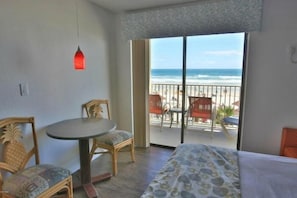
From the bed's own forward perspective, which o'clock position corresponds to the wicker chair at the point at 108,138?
The wicker chair is roughly at 1 o'clock from the bed.

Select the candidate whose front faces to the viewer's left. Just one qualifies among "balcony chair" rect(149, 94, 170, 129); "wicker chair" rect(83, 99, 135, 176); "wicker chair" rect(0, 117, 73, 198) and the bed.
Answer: the bed

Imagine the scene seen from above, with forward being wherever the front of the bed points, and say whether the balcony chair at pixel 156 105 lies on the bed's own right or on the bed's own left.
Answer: on the bed's own right

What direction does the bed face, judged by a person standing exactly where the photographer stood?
facing to the left of the viewer

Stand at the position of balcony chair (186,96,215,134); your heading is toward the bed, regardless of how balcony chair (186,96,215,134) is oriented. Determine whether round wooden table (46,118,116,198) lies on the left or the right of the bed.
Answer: right

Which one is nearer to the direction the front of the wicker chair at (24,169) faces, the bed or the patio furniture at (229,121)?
the bed

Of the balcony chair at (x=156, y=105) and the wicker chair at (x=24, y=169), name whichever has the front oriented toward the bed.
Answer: the wicker chair
